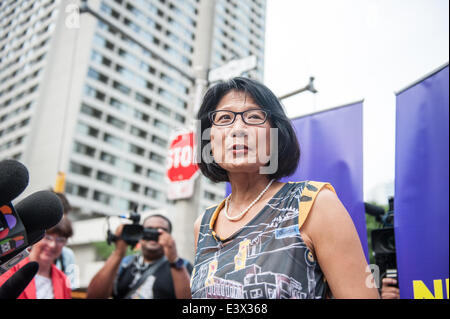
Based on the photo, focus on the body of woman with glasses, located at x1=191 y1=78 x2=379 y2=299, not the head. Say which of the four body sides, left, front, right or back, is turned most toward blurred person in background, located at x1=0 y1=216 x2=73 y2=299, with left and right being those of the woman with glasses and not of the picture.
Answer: right

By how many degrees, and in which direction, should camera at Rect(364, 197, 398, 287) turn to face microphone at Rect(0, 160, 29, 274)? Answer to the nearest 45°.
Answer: approximately 45° to its left

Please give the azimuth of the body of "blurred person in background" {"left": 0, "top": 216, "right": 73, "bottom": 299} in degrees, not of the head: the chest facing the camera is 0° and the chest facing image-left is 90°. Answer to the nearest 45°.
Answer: approximately 0°

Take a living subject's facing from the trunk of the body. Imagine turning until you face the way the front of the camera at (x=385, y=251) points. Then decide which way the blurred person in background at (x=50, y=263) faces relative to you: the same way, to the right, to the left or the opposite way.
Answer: to the left

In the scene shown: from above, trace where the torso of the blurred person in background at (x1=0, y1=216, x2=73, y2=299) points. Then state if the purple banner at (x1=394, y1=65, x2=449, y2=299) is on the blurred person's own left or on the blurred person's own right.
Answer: on the blurred person's own left

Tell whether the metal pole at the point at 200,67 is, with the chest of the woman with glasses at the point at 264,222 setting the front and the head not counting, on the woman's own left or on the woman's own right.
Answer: on the woman's own right

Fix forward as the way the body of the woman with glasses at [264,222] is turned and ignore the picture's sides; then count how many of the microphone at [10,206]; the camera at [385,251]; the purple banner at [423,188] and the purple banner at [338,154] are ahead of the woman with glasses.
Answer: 1

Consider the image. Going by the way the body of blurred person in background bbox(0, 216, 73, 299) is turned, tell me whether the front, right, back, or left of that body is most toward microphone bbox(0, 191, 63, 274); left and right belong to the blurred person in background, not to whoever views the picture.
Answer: front

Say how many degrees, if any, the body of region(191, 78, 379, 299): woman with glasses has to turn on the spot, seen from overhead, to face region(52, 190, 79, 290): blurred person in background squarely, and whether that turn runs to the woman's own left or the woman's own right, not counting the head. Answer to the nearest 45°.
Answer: approximately 90° to the woman's own right
